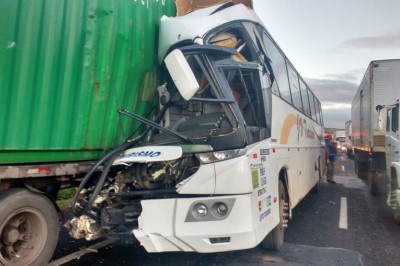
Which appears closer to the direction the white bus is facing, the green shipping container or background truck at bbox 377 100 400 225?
the green shipping container

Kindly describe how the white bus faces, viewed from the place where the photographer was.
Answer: facing the viewer and to the left of the viewer

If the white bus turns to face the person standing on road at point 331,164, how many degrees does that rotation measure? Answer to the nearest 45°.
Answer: approximately 180°

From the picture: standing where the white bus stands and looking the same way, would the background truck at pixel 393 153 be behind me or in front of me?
behind

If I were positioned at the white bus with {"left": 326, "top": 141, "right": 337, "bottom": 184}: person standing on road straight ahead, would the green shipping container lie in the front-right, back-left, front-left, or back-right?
back-left

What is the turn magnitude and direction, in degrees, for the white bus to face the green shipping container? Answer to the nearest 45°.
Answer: approximately 45° to its right
